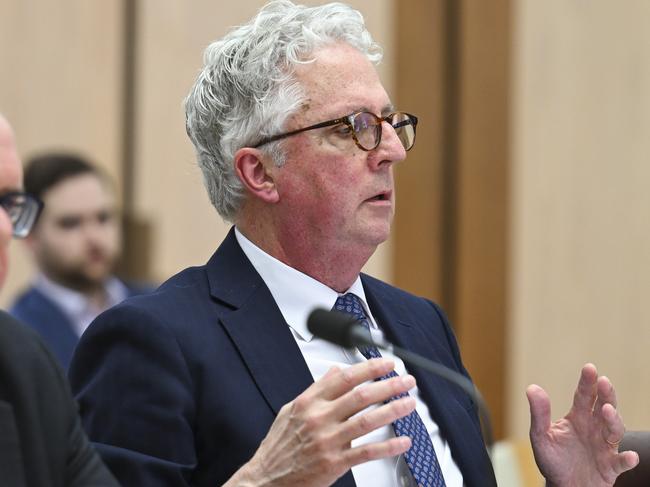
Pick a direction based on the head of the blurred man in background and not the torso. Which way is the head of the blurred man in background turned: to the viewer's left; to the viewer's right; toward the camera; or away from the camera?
toward the camera

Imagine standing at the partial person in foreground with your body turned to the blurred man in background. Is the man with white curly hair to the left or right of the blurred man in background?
right

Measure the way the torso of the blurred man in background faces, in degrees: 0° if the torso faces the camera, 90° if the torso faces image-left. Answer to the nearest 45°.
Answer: approximately 315°

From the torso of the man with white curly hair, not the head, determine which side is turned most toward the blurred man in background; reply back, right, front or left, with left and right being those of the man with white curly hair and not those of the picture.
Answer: back

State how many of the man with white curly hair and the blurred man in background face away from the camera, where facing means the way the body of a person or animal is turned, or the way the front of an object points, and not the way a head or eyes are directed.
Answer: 0

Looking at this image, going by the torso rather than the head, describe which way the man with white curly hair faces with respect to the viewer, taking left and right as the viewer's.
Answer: facing the viewer and to the right of the viewer

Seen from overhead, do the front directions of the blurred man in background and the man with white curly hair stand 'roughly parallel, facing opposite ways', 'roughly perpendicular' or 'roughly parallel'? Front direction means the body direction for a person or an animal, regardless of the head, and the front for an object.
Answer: roughly parallel

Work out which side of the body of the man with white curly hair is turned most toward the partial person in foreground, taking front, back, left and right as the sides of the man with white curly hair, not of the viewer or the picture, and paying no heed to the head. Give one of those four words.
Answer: right

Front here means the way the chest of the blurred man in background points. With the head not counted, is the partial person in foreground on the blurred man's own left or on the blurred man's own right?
on the blurred man's own right

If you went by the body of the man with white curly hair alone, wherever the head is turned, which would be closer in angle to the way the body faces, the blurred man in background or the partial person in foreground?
the partial person in foreground

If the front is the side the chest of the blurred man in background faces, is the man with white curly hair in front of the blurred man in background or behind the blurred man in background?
in front
